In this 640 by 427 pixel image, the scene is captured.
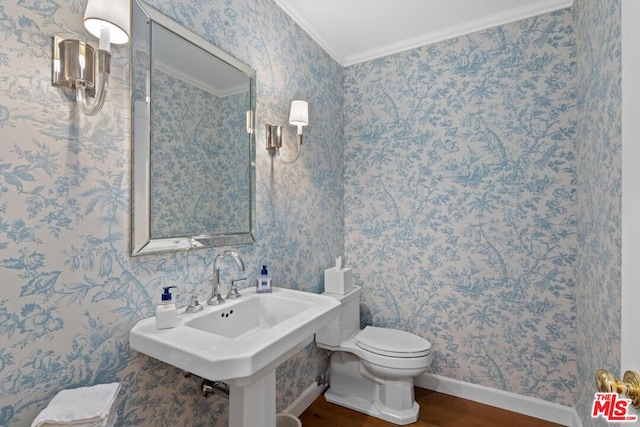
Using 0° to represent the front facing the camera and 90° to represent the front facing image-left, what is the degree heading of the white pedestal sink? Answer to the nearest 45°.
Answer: approximately 315°

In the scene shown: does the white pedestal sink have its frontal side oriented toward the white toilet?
no

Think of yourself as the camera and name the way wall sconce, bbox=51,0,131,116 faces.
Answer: facing the viewer and to the right of the viewer

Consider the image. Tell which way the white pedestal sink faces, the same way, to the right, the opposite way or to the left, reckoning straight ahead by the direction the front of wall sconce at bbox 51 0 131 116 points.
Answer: the same way

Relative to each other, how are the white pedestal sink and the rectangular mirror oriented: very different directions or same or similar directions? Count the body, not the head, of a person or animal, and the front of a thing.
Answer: same or similar directions

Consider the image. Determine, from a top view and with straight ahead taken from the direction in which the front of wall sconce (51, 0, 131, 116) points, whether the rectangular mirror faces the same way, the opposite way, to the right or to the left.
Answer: the same way
